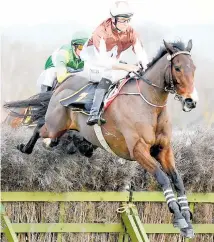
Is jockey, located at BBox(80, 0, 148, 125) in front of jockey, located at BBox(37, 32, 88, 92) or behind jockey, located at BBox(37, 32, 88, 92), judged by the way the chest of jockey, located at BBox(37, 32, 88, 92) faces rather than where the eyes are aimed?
in front

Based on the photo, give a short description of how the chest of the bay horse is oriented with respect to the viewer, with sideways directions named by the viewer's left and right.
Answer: facing the viewer and to the right of the viewer

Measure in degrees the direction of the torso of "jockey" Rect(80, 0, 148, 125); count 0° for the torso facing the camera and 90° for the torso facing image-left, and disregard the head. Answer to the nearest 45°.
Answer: approximately 315°

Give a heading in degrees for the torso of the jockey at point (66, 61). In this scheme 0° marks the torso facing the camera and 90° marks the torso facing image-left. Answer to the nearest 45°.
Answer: approximately 315°

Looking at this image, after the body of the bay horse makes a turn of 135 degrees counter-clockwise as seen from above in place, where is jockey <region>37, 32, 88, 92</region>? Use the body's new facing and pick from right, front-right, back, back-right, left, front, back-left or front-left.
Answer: front-left

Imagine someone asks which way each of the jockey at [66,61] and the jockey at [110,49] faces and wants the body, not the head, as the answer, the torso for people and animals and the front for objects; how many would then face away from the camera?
0
